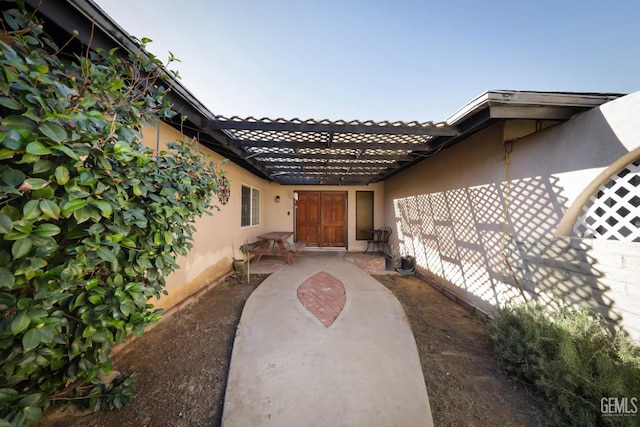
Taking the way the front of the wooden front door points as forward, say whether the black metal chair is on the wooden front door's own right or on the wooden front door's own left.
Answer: on the wooden front door's own left

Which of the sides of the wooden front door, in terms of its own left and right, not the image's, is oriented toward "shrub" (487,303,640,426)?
front

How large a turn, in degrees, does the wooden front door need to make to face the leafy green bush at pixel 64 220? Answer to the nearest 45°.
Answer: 0° — it already faces it

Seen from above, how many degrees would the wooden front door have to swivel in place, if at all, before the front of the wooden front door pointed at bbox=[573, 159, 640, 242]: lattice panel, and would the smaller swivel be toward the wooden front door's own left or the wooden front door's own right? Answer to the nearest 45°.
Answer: approximately 45° to the wooden front door's own left

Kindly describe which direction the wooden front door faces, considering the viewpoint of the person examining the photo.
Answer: facing the viewer

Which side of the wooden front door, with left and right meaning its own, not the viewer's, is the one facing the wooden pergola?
front

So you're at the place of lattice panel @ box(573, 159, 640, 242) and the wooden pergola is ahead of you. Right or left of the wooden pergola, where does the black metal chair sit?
right

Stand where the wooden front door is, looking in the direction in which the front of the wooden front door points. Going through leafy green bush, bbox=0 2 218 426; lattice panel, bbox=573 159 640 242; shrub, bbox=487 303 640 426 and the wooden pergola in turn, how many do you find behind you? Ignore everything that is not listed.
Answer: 0

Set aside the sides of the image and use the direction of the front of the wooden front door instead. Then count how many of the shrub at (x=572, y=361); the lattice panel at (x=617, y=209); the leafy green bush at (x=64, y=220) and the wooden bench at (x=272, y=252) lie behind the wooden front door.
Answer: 0

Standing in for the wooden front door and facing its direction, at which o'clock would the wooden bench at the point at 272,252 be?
The wooden bench is roughly at 1 o'clock from the wooden front door.

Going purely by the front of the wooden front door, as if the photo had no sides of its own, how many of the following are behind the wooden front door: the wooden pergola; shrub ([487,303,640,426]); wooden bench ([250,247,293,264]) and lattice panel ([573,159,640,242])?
0

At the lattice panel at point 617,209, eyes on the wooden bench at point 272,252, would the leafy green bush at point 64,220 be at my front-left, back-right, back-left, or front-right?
front-left

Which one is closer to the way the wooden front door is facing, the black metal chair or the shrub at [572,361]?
the shrub

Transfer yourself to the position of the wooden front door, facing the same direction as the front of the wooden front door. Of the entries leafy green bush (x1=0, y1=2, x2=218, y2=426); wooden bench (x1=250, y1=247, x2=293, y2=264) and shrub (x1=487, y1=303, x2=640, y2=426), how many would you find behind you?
0

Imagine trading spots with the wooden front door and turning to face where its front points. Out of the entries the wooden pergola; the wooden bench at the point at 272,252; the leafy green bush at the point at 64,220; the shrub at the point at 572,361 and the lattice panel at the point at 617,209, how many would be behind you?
0

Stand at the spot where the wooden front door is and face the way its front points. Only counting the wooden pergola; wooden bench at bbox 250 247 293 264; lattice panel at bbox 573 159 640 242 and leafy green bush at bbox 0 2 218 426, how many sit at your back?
0

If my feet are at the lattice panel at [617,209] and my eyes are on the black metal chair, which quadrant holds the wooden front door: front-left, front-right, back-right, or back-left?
front-left
